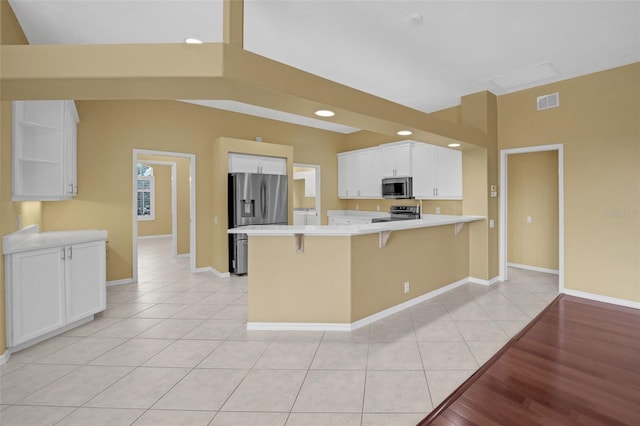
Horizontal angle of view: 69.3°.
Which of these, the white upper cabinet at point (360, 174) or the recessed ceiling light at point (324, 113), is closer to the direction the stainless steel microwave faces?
the recessed ceiling light

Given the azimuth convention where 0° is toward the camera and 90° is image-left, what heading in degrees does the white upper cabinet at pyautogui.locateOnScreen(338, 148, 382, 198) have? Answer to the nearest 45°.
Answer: approximately 45°

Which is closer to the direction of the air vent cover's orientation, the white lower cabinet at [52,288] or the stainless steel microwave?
the white lower cabinet

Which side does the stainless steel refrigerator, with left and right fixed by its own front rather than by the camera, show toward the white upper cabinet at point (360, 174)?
left
